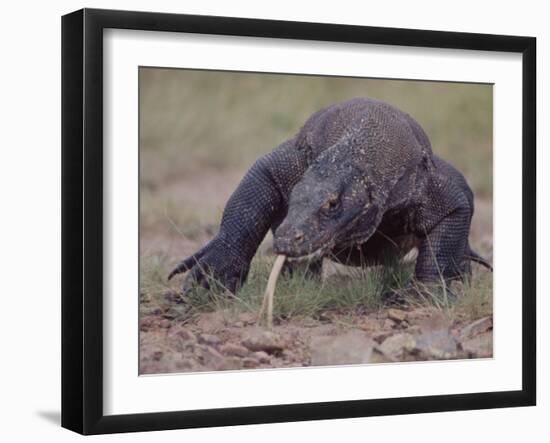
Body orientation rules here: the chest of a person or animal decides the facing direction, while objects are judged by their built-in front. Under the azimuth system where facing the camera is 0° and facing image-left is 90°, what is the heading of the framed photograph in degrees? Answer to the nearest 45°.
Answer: approximately 315°
